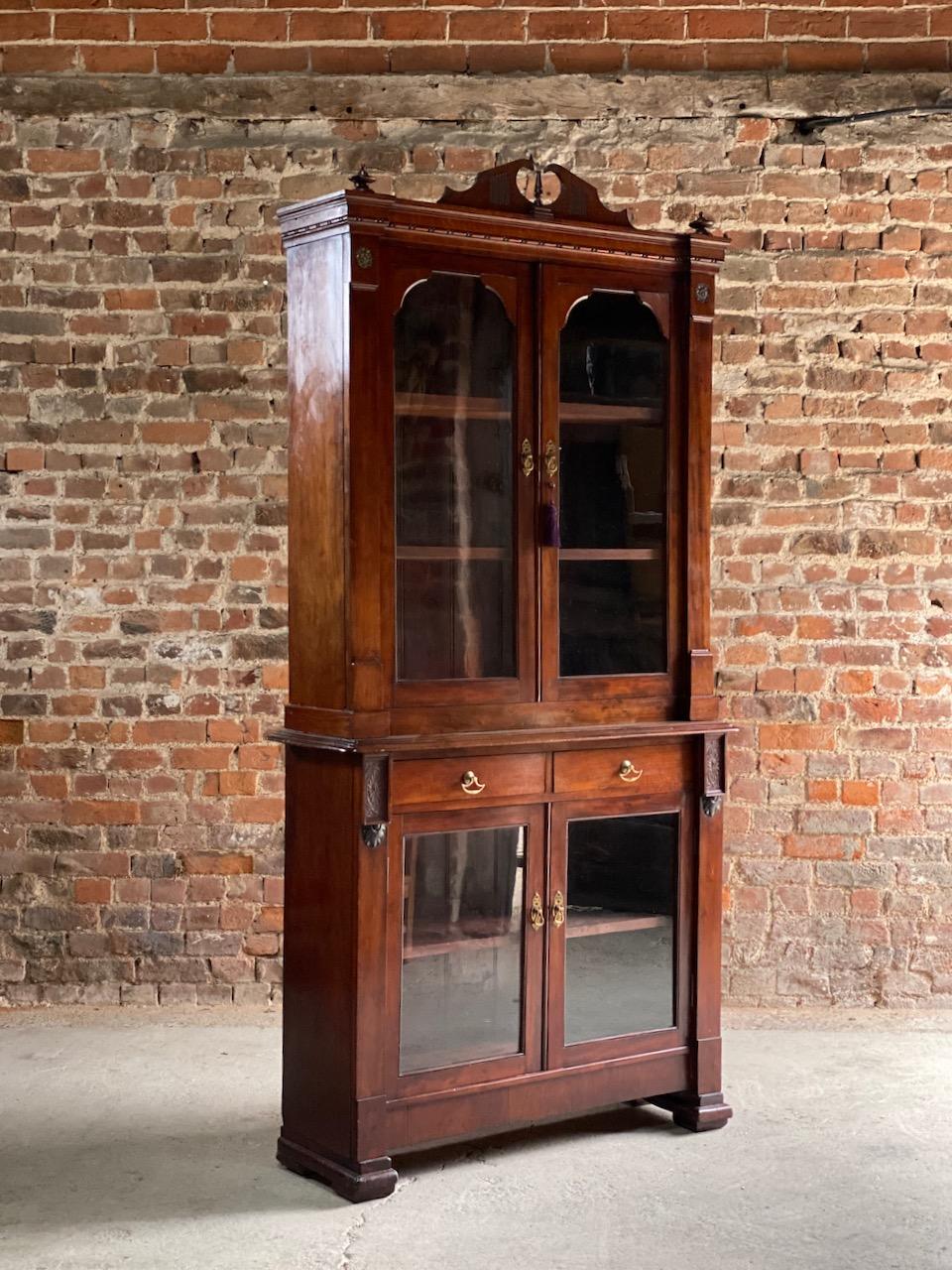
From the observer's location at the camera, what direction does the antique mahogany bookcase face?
facing the viewer and to the right of the viewer
